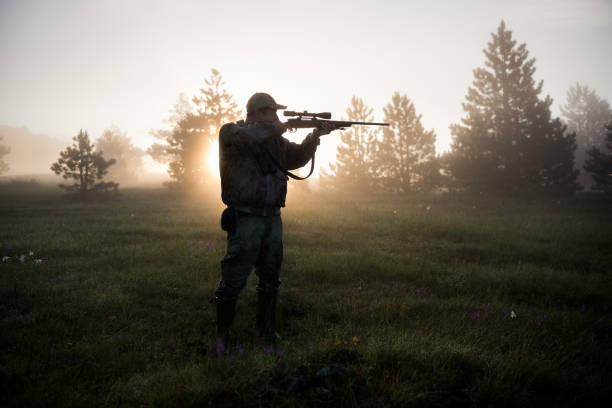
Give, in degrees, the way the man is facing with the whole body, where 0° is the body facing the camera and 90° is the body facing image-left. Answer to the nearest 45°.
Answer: approximately 315°

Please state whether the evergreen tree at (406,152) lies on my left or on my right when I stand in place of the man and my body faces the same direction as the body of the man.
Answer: on my left

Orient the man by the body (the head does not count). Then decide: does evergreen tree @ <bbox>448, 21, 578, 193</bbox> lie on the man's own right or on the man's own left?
on the man's own left
